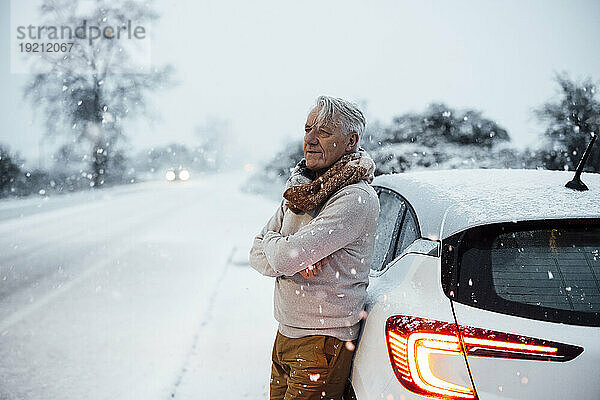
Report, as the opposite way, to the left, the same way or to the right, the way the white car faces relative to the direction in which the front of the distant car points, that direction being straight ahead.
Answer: the opposite way

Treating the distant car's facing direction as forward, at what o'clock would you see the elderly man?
The elderly man is roughly at 12 o'clock from the distant car.

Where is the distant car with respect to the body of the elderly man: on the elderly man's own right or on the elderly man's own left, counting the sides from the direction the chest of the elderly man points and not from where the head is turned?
on the elderly man's own right
